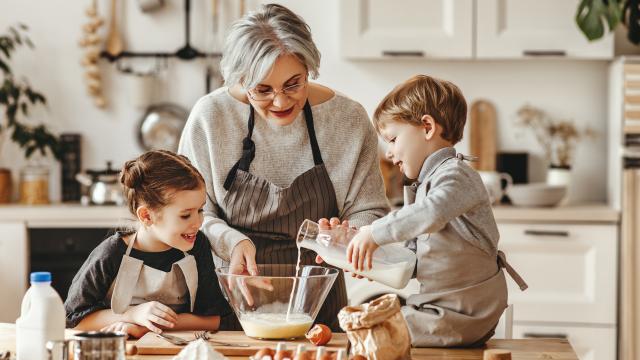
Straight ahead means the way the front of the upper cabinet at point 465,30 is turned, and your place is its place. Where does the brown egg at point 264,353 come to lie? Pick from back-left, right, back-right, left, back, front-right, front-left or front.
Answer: front

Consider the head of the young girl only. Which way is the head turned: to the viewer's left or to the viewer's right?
to the viewer's right

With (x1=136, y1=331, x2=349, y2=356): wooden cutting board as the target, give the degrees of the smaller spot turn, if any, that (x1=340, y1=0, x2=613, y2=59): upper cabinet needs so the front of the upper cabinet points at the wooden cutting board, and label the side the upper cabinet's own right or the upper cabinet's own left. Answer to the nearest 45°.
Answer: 0° — it already faces it

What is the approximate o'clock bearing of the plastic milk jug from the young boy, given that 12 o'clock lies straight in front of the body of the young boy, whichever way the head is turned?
The plastic milk jug is roughly at 11 o'clock from the young boy.

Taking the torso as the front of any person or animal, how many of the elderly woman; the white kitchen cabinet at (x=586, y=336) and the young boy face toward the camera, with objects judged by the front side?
2

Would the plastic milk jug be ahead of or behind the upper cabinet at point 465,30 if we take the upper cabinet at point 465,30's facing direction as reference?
ahead

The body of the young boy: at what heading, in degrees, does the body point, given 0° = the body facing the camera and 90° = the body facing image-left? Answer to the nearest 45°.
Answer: approximately 90°

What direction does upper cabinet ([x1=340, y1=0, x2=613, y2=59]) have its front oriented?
toward the camera

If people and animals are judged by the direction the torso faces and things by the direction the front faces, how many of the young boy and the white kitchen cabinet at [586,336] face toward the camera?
1

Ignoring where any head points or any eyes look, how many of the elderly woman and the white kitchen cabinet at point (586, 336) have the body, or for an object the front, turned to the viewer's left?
0

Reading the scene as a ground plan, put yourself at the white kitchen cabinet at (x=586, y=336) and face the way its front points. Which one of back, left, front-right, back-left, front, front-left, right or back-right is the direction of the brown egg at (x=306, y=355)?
front

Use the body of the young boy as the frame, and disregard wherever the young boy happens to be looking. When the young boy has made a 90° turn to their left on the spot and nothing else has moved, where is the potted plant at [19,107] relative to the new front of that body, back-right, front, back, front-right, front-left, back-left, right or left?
back-right

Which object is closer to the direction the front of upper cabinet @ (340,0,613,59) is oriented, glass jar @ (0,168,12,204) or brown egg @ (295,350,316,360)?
the brown egg

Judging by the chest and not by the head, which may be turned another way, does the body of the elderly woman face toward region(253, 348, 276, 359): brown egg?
yes

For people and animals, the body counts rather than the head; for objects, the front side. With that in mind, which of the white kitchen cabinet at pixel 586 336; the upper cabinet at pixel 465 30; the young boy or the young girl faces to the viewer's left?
the young boy

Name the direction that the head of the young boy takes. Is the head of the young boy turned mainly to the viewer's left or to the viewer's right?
to the viewer's left

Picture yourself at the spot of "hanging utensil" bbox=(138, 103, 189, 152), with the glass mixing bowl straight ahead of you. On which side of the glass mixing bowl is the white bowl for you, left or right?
left

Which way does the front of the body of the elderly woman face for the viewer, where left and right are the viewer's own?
facing the viewer

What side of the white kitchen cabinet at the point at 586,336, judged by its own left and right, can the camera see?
front
